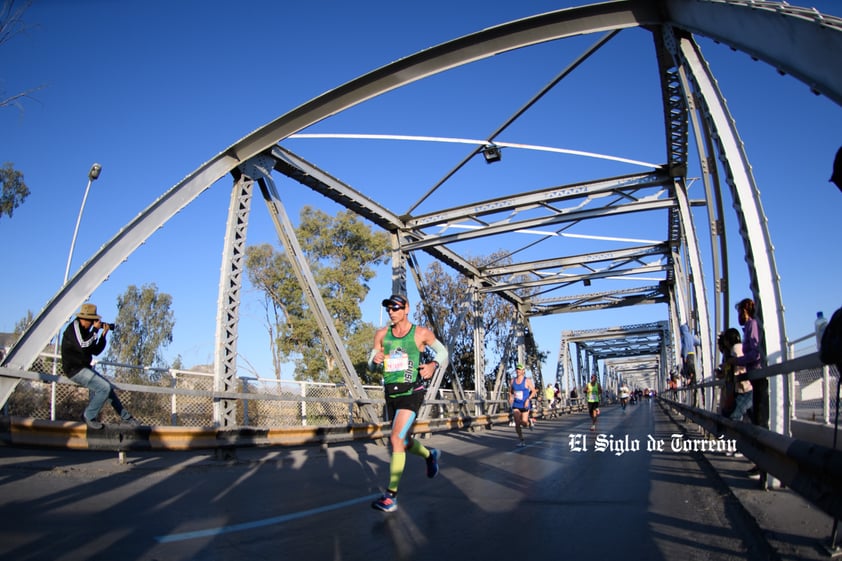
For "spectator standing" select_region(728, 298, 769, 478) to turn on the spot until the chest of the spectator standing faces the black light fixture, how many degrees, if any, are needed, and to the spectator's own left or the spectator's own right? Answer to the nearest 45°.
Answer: approximately 45° to the spectator's own right

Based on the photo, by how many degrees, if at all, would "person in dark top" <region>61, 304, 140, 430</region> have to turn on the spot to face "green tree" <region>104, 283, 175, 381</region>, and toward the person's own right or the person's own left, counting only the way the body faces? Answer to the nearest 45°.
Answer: approximately 90° to the person's own left

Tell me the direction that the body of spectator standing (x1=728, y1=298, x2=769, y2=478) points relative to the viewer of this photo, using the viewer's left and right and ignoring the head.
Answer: facing to the left of the viewer

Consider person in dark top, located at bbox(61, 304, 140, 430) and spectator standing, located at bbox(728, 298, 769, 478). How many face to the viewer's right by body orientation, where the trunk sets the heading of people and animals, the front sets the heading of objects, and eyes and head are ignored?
1

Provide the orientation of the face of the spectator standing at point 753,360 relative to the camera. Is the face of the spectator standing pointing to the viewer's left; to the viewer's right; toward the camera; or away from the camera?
to the viewer's left

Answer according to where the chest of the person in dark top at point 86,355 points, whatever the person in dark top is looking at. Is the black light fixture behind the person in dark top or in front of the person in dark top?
in front

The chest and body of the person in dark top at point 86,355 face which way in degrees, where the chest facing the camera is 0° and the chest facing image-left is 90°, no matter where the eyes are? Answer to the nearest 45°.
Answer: approximately 270°

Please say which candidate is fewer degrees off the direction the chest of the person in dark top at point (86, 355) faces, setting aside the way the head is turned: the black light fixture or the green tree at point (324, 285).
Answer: the black light fixture

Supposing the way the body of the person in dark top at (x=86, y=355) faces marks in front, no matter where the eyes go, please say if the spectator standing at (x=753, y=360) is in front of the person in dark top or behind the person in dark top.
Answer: in front

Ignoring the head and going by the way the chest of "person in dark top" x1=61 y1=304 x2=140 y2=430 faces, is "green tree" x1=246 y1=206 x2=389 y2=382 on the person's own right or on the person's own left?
on the person's own left
